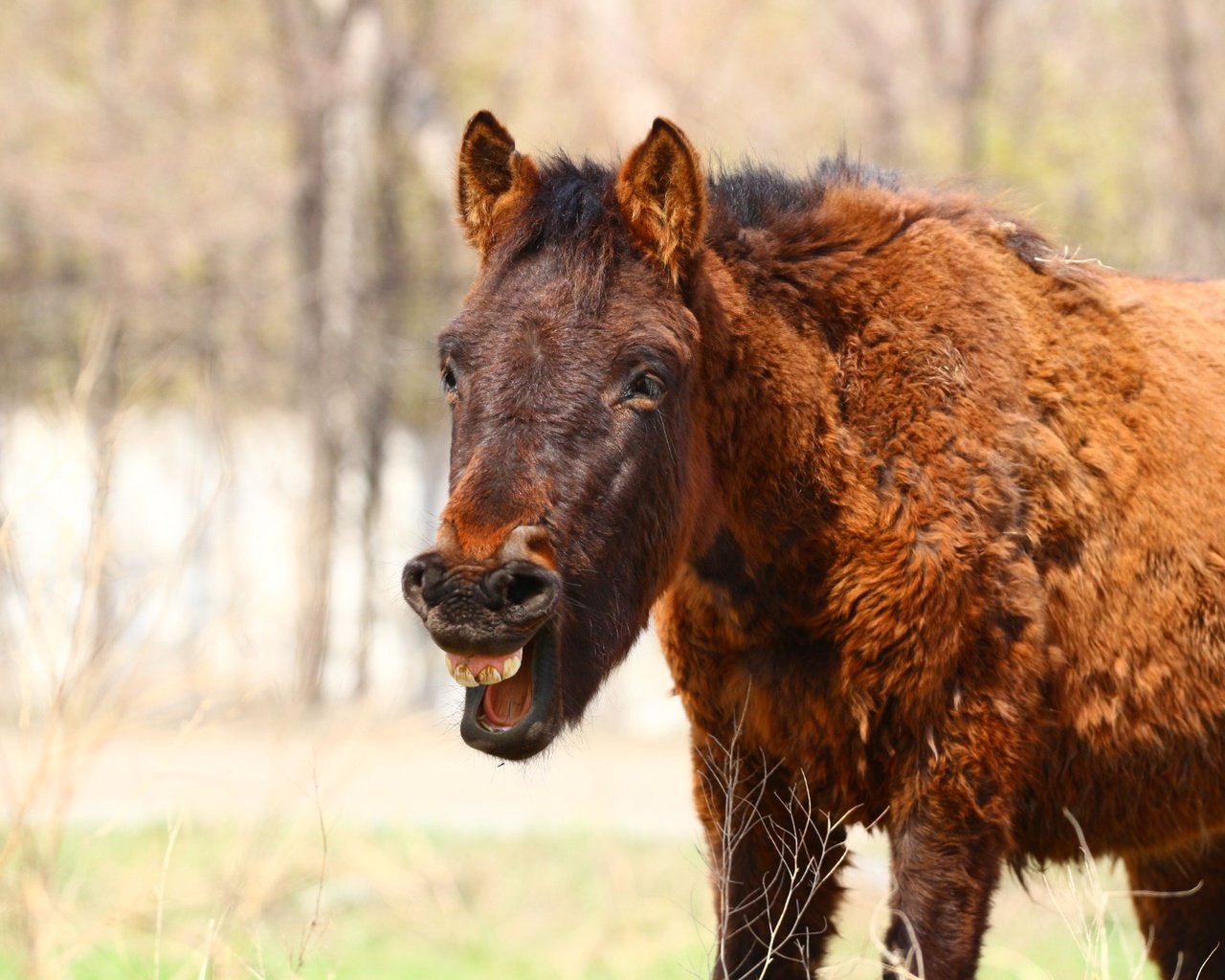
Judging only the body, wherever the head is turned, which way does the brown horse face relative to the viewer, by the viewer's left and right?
facing the viewer and to the left of the viewer

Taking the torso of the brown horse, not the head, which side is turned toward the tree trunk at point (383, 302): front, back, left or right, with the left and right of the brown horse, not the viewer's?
right

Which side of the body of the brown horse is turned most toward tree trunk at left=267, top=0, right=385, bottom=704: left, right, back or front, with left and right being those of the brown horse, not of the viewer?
right
